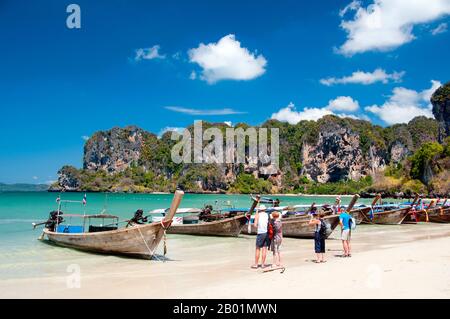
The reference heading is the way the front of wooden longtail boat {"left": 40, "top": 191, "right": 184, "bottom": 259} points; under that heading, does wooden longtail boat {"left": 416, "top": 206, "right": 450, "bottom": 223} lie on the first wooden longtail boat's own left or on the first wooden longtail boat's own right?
on the first wooden longtail boat's own left

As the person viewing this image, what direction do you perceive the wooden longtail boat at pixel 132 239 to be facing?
facing the viewer and to the right of the viewer

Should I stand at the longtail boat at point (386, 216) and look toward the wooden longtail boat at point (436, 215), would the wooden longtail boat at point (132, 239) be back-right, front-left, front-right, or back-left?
back-right

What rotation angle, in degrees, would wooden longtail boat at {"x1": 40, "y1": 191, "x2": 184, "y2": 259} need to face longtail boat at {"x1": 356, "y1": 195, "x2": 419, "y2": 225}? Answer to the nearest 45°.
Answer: approximately 90° to its left

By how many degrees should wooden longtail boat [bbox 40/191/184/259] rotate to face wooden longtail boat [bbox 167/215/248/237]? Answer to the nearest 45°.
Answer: approximately 90° to its left
